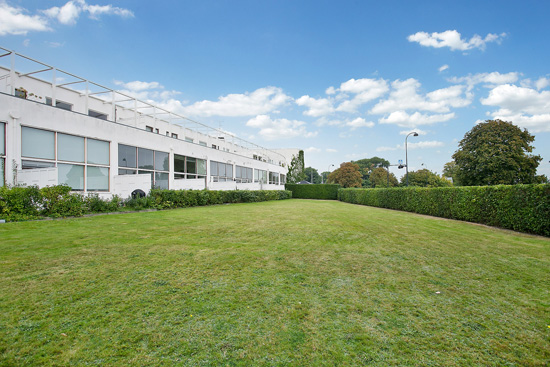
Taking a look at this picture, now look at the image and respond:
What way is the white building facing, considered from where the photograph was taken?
facing the viewer and to the right of the viewer

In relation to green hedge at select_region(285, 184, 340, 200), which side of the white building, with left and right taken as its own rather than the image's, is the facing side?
left

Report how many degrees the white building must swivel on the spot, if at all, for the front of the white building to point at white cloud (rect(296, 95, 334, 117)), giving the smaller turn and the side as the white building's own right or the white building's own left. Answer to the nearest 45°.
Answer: approximately 90° to the white building's own left

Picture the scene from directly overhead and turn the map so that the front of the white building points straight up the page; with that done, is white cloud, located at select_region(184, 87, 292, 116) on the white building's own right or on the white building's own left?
on the white building's own left

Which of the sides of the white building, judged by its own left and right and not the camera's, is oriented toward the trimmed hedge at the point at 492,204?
front
